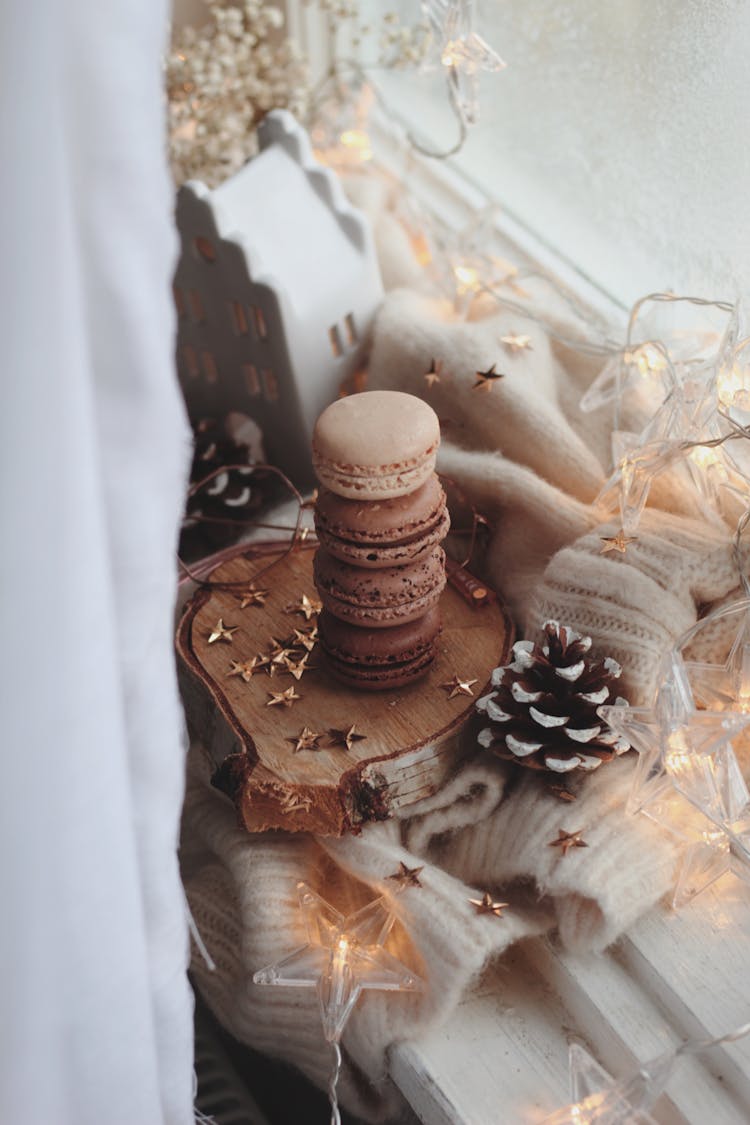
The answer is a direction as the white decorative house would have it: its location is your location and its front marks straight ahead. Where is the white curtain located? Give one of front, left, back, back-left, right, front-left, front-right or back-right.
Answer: front-left

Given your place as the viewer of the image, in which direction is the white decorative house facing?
facing the viewer and to the left of the viewer

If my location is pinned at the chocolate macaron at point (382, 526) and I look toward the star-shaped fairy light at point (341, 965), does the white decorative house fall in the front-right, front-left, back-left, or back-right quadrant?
back-right

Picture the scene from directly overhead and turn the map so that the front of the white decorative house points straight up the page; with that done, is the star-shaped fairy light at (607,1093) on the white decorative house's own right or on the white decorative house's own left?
on the white decorative house's own left
